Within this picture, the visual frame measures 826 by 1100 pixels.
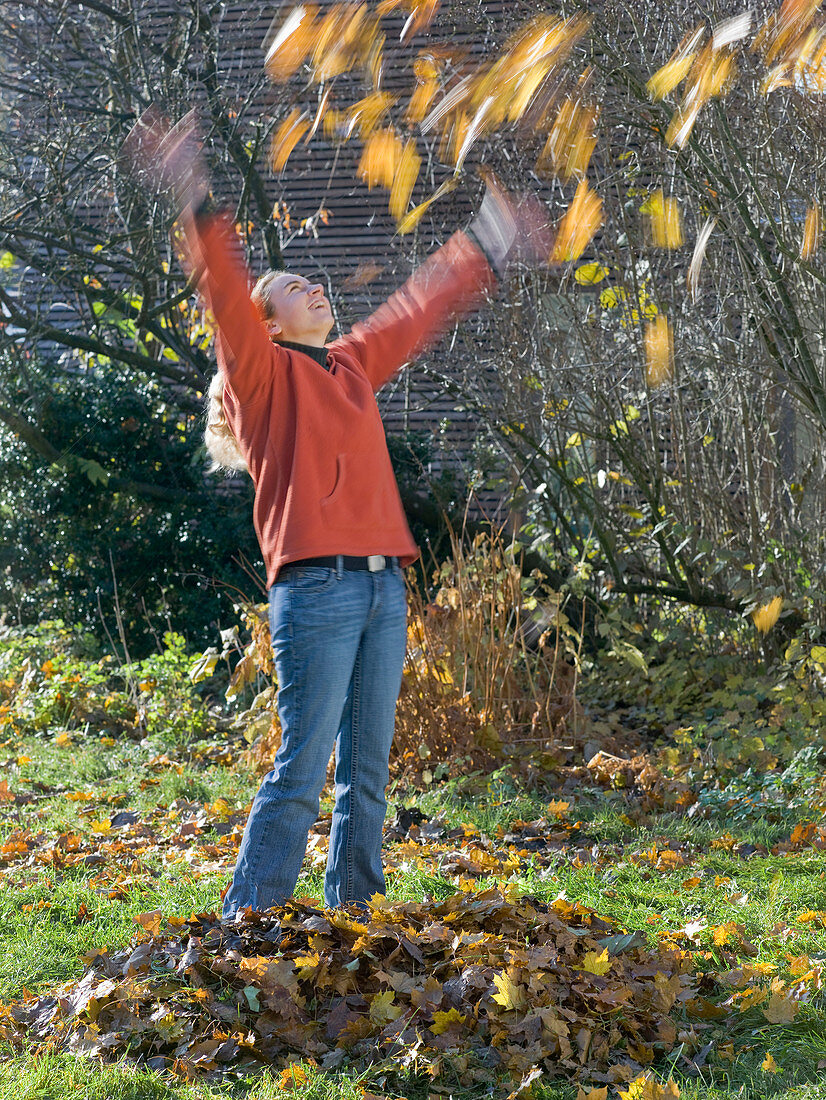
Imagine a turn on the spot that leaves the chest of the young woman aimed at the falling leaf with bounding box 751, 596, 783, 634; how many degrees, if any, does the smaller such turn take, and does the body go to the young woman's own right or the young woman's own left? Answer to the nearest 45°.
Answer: approximately 90° to the young woman's own left

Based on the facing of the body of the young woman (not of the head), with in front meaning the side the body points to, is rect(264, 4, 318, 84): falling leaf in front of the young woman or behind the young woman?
in front

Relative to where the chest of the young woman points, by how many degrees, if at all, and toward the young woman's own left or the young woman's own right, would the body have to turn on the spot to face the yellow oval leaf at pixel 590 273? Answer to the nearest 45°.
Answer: approximately 90° to the young woman's own left

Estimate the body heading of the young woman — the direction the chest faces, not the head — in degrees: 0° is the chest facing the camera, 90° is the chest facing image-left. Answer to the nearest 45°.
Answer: approximately 315°

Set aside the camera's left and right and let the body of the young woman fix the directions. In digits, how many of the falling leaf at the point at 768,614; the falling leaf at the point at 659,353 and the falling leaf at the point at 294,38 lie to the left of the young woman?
2

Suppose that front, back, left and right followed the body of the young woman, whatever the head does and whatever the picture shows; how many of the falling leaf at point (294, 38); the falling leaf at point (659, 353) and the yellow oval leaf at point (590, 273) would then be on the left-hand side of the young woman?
2
